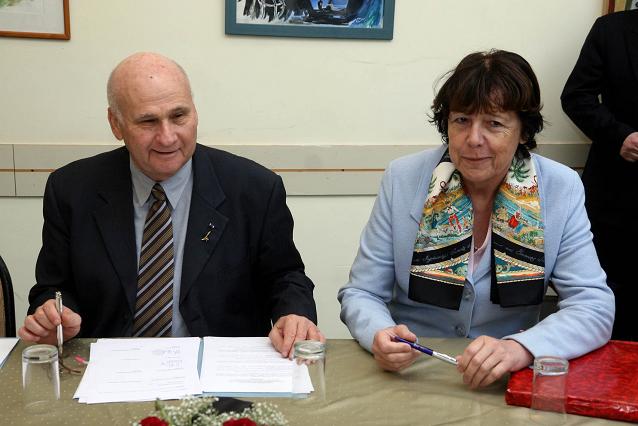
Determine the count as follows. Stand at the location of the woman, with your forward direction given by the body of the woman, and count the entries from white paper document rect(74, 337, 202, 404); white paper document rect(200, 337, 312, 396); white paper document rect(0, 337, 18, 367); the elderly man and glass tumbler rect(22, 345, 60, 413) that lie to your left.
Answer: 0

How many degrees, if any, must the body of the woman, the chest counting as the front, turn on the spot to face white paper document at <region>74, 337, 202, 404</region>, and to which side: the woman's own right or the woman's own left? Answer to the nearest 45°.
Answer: approximately 45° to the woman's own right

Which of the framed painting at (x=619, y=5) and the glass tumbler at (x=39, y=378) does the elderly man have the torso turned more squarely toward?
the glass tumbler

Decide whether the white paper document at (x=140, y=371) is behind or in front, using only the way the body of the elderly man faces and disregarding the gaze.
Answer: in front

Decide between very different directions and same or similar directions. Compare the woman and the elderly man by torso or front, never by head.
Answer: same or similar directions

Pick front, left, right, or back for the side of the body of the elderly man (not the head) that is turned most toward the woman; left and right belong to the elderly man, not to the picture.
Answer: left

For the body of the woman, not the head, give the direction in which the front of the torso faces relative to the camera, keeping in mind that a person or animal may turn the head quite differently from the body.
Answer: toward the camera

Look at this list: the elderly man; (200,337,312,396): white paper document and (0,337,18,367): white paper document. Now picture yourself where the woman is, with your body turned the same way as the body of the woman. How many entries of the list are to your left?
0

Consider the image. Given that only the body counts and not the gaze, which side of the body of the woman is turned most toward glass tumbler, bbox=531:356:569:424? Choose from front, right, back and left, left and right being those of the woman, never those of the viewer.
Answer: front

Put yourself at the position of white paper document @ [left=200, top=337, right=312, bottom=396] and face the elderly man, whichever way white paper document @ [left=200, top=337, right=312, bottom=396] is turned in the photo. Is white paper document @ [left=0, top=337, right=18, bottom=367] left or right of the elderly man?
left

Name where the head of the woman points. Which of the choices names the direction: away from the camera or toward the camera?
toward the camera

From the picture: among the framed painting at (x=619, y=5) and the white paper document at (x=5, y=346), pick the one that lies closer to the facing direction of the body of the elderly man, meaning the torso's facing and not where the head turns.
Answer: the white paper document

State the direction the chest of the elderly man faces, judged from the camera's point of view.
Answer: toward the camera

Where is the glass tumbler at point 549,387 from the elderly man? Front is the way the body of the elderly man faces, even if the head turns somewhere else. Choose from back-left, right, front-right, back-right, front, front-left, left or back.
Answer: front-left

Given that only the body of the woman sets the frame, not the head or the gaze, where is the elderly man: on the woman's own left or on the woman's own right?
on the woman's own right

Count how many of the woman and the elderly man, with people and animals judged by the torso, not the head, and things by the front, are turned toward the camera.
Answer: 2

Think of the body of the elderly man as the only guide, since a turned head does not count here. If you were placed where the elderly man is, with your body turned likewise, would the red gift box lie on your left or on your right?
on your left
